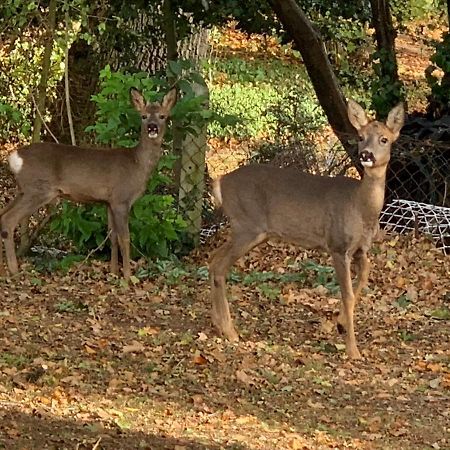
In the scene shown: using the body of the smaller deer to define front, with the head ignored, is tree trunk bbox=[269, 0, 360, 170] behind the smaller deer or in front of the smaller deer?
in front

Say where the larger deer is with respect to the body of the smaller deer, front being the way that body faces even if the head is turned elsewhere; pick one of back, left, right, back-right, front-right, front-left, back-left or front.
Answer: front-right

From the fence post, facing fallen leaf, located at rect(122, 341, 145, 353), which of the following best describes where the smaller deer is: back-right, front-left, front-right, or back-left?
front-right

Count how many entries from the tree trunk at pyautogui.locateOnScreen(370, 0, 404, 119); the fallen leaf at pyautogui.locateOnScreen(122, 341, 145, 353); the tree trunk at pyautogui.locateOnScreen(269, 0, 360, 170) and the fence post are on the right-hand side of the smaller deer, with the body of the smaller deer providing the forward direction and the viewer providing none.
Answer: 1

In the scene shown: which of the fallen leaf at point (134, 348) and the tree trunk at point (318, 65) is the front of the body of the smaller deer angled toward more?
the tree trunk

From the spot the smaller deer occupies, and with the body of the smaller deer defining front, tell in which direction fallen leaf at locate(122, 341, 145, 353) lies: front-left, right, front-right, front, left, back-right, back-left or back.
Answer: right

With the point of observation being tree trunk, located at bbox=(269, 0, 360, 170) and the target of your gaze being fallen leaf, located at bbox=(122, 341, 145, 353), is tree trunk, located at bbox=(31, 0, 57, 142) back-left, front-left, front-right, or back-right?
front-right

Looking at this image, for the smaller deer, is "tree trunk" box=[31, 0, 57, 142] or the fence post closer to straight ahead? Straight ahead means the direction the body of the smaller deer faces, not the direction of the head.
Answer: the fence post

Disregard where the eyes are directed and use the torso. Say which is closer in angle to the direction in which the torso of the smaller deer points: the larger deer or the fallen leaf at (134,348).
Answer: the larger deer

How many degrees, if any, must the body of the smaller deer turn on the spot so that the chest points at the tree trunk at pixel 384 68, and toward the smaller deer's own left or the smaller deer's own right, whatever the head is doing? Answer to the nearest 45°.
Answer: approximately 45° to the smaller deer's own left

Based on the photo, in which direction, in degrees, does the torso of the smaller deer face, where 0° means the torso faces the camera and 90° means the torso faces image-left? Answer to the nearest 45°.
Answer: approximately 270°

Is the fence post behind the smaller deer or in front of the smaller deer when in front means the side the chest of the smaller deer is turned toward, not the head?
in front
